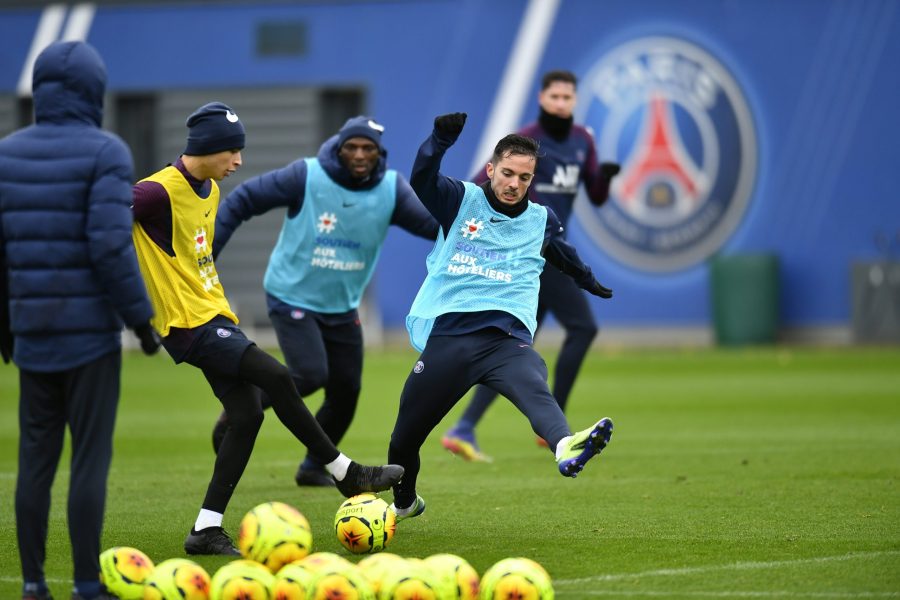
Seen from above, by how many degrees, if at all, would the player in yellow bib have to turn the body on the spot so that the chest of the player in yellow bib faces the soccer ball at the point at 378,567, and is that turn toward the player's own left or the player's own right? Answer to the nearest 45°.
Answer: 0° — they already face it

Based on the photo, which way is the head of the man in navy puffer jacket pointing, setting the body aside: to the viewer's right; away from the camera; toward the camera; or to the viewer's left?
away from the camera

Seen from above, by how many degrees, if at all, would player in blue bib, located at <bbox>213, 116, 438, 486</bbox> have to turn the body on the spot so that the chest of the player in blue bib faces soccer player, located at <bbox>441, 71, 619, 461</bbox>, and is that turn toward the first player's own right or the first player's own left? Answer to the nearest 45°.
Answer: approximately 135° to the first player's own left

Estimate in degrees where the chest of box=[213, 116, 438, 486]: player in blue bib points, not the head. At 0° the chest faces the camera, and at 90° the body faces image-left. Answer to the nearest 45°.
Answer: approximately 0°

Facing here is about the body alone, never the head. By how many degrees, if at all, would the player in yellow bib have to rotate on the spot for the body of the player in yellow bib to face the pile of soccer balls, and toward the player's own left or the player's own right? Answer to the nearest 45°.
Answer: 0° — they already face it

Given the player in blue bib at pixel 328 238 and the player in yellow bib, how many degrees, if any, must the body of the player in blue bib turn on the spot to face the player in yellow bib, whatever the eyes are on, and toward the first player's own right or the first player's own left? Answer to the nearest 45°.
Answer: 0° — they already face them
